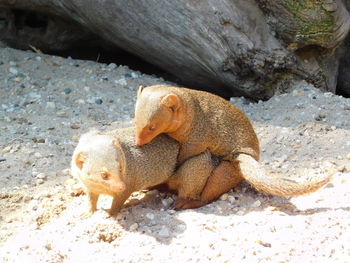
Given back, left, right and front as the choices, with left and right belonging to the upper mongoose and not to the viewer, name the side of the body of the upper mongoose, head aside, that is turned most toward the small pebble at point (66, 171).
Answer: front

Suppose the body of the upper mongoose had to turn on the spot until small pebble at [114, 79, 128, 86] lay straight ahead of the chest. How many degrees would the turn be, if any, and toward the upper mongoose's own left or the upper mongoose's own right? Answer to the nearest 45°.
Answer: approximately 45° to the upper mongoose's own right

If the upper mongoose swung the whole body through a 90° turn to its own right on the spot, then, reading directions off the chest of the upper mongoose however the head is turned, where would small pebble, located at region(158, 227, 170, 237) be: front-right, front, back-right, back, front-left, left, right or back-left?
back

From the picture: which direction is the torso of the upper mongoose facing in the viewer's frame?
to the viewer's left

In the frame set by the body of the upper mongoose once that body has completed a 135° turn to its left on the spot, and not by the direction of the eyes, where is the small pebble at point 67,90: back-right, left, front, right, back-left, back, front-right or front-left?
back

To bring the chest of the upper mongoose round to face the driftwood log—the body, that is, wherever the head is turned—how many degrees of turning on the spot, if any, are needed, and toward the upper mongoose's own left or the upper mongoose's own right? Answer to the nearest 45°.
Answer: approximately 90° to the upper mongoose's own right

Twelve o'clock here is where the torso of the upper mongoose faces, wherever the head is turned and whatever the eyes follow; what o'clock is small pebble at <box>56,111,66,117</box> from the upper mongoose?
The small pebble is roughly at 1 o'clock from the upper mongoose.

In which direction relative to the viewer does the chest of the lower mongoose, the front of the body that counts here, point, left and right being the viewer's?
facing the viewer and to the left of the viewer

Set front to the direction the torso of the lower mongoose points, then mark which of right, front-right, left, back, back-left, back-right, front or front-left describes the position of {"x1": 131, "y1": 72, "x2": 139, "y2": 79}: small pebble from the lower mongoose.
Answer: back-right

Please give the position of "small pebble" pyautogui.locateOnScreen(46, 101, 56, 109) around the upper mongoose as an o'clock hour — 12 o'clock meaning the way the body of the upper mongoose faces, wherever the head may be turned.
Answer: The small pebble is roughly at 1 o'clock from the upper mongoose.

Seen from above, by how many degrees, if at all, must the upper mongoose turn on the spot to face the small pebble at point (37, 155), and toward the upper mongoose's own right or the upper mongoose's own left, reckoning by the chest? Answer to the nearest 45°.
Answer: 0° — it already faces it
